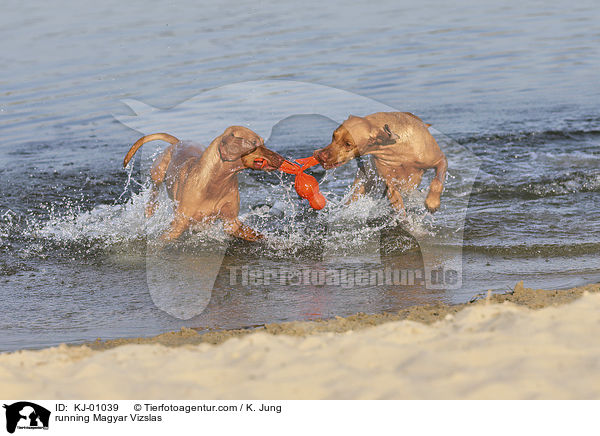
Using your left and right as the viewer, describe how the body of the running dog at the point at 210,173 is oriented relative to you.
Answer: facing the viewer and to the right of the viewer

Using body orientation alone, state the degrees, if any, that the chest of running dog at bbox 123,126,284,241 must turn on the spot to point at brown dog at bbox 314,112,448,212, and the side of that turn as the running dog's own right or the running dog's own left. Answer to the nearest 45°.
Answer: approximately 45° to the running dog's own left
